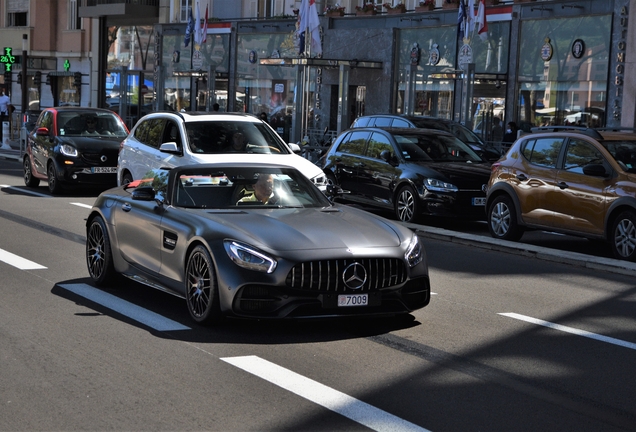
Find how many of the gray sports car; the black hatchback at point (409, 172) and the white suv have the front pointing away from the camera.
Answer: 0

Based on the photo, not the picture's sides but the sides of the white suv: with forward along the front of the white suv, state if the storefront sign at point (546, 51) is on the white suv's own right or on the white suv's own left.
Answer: on the white suv's own left

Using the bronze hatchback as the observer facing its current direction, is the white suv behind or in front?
behind

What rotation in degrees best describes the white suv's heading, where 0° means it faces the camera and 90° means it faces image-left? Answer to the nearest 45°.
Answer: approximately 315°

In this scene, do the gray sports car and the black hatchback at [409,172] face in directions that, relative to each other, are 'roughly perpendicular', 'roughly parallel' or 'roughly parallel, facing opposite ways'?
roughly parallel

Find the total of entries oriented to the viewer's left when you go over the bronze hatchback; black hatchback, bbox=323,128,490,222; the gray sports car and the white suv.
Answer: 0

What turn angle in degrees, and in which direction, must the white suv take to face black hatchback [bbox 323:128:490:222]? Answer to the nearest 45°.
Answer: approximately 45° to its left

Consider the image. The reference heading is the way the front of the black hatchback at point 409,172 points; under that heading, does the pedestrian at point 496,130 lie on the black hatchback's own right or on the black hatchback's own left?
on the black hatchback's own left

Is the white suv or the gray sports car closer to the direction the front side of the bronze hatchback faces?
the gray sports car

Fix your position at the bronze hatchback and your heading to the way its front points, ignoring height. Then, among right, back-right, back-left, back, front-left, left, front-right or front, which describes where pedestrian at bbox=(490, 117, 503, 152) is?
back-left

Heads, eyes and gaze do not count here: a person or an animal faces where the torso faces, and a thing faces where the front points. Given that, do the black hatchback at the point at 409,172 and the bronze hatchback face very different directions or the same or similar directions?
same or similar directions

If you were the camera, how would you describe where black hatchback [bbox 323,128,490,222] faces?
facing the viewer and to the right of the viewer

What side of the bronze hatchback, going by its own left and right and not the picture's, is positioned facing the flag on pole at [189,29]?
back

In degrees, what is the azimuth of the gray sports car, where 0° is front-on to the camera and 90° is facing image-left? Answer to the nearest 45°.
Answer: approximately 315°

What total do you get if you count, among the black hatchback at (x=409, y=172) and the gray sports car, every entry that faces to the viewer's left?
0

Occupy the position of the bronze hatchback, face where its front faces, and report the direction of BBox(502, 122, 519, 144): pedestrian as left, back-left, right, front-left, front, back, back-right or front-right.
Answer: back-left
